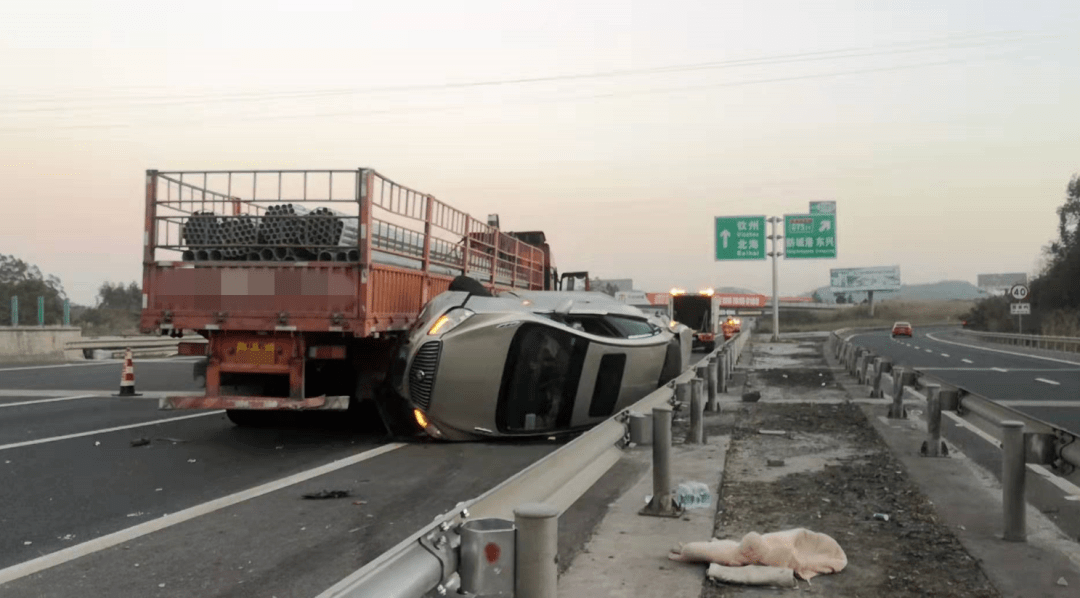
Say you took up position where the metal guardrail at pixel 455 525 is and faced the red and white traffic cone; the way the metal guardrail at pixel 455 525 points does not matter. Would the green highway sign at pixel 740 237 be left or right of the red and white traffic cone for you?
right

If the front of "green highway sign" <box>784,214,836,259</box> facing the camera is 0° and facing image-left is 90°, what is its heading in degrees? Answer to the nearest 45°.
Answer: approximately 0°

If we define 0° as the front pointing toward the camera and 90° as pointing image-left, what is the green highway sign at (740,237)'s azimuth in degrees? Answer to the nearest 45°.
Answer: approximately 0°

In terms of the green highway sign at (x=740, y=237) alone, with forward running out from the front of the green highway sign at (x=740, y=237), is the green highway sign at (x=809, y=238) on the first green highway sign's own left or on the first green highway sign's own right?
on the first green highway sign's own left

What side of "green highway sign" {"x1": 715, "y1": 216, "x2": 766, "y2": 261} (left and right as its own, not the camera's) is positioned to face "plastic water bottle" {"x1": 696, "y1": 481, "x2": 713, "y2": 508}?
front

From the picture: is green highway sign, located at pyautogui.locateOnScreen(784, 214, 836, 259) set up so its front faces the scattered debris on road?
yes

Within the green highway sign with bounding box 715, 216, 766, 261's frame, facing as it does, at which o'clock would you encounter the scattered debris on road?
The scattered debris on road is roughly at 12 o'clock from the green highway sign.

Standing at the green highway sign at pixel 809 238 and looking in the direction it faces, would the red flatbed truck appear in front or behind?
in front

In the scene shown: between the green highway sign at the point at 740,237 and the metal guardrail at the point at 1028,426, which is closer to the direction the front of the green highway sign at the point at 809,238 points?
the metal guardrail

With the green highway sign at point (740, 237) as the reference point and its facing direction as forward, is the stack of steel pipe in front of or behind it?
in front

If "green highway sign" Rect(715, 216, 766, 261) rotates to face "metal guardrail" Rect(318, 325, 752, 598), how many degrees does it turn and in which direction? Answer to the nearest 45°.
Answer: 0° — it already faces it

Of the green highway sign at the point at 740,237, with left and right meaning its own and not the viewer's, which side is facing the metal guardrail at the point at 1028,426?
front

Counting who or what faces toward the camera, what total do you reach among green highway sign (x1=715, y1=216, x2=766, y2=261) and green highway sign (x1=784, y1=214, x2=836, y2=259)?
2
